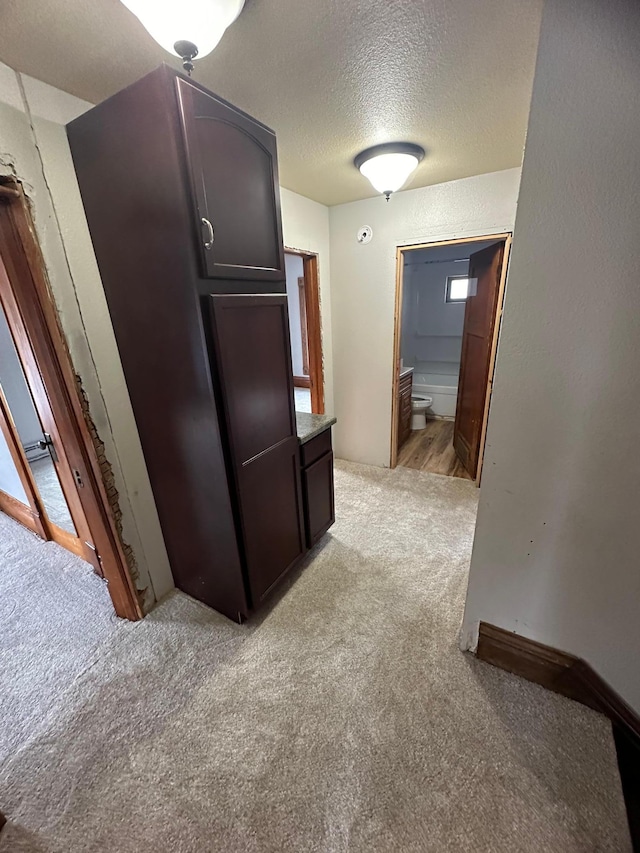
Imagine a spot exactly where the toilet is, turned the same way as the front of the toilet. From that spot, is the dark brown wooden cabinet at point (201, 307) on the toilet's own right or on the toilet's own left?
on the toilet's own right

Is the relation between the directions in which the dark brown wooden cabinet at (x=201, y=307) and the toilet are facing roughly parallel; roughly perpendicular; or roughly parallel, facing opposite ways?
roughly parallel

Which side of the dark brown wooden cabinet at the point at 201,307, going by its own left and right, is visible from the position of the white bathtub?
left

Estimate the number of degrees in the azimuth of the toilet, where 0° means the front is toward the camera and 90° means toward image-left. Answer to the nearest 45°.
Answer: approximately 270°

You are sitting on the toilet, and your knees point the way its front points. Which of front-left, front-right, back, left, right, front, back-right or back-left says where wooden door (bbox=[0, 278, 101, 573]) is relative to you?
back-right

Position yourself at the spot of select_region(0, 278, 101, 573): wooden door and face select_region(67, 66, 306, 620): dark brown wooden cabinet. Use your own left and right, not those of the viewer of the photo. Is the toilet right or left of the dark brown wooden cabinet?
left

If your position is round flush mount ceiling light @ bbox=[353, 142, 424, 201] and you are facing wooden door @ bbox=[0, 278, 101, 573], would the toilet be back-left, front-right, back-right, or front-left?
back-right

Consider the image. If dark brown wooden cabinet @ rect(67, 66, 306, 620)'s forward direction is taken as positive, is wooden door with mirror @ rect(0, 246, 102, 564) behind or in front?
behind

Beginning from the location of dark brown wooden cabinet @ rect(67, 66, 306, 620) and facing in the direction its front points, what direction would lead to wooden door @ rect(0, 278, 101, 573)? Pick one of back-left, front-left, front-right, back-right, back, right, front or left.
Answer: back

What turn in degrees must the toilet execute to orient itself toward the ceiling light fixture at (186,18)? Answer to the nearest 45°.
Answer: approximately 90° to its right

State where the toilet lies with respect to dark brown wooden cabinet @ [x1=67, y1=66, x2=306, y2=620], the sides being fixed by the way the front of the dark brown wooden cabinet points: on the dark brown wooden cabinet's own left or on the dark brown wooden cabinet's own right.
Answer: on the dark brown wooden cabinet's own left

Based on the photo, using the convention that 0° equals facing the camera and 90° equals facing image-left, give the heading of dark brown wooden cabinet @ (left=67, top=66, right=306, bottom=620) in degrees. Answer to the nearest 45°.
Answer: approximately 315°

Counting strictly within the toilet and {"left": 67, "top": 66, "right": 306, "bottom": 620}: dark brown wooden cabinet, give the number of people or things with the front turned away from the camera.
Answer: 0
